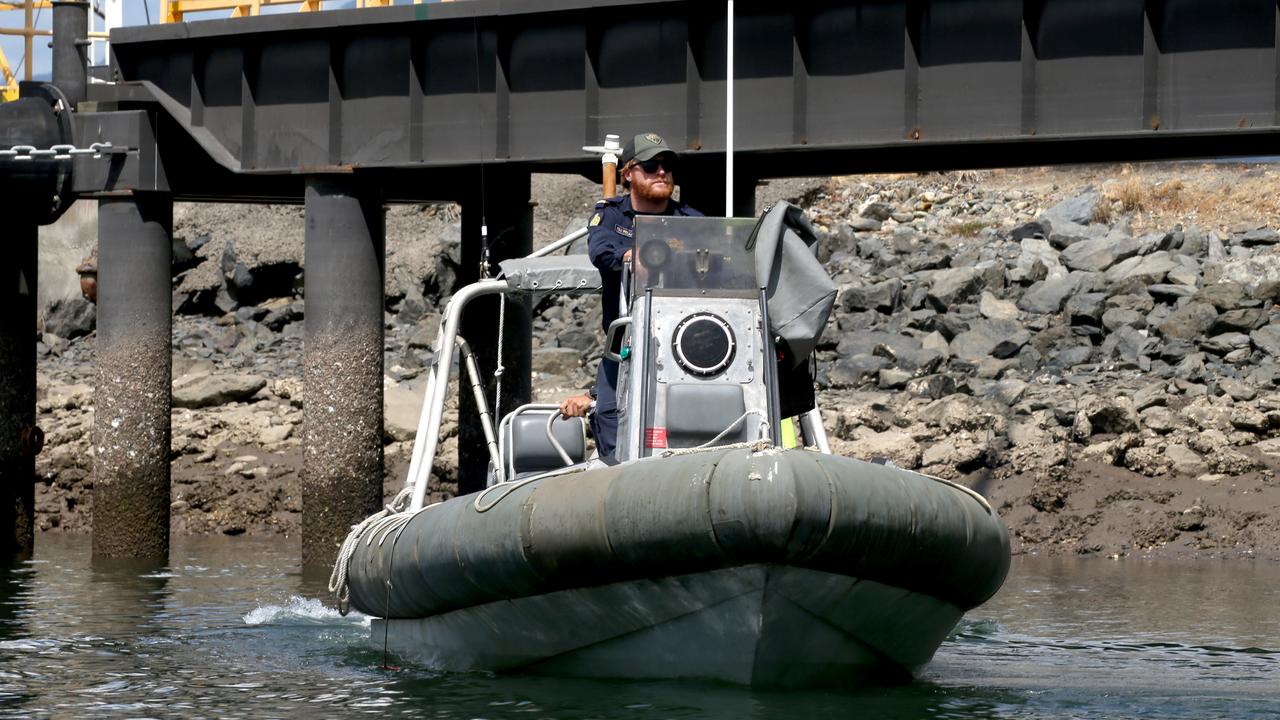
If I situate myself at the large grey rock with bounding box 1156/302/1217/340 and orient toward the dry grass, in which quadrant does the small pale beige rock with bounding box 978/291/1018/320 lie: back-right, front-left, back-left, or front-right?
front-left

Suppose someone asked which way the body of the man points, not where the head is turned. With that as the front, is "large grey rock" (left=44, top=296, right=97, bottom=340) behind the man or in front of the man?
behind

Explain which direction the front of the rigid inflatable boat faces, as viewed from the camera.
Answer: facing the viewer

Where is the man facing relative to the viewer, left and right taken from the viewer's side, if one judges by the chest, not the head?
facing the viewer and to the right of the viewer

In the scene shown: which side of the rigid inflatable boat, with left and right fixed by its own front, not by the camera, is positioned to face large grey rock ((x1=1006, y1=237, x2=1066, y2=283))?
back

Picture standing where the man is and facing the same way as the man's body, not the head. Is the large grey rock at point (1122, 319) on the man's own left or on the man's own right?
on the man's own left
